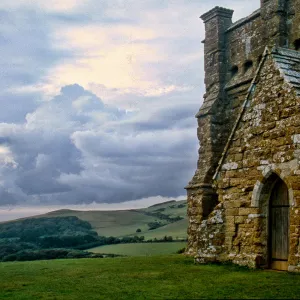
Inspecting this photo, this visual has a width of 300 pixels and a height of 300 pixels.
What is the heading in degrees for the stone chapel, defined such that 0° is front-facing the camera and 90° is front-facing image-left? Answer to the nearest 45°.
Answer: approximately 45°
